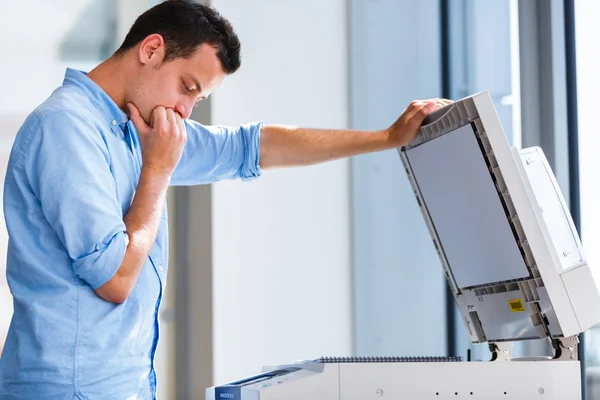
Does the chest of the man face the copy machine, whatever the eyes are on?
yes

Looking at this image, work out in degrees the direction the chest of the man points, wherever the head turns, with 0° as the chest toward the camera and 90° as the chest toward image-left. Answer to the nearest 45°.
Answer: approximately 270°
